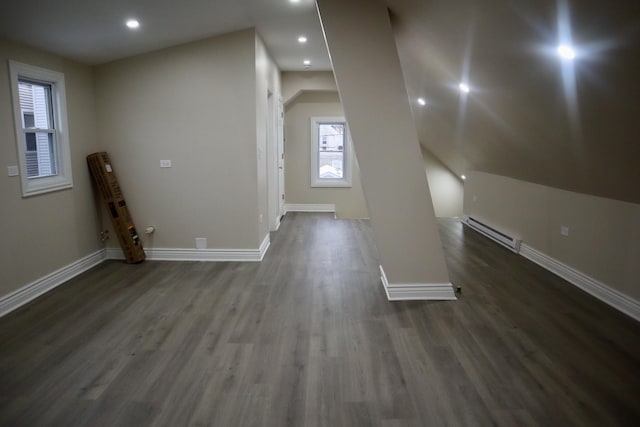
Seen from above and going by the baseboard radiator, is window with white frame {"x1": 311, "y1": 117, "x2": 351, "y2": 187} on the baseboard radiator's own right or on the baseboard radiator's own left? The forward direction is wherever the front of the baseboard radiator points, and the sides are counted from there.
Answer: on the baseboard radiator's own right

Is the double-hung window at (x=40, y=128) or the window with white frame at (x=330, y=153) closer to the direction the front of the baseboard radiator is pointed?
the double-hung window

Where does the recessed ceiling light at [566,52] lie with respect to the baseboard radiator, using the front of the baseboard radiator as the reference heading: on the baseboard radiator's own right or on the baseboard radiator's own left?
on the baseboard radiator's own left

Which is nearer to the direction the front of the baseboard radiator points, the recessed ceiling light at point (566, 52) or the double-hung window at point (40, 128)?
the double-hung window

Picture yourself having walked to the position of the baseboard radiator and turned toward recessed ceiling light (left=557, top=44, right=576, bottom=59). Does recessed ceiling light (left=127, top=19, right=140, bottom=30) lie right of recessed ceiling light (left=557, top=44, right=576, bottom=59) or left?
right

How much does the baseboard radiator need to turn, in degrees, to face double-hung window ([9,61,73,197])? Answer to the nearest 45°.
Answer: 0° — it already faces it

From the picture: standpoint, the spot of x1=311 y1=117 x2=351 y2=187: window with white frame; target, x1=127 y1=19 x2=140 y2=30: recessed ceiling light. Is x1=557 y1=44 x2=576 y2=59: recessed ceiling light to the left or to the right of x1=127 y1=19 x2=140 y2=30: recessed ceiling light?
left

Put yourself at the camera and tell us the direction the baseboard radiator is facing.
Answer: facing the viewer and to the left of the viewer

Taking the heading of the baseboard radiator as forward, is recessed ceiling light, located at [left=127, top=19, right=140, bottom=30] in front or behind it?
in front

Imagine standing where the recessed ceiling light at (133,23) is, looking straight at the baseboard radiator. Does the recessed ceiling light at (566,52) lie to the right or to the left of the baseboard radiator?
right
